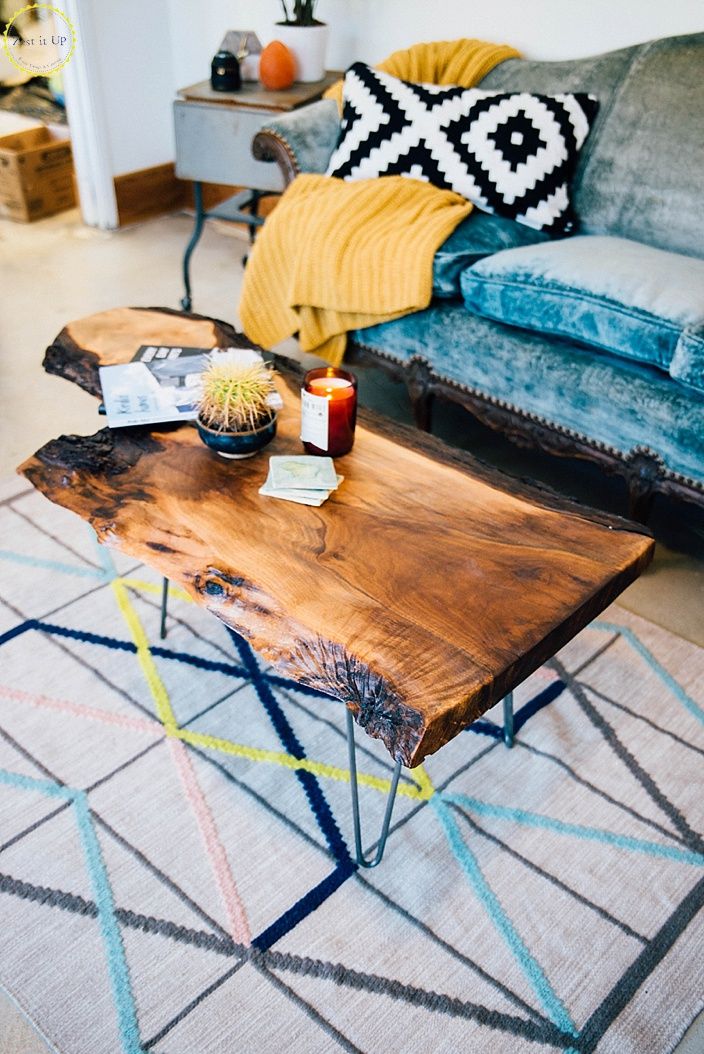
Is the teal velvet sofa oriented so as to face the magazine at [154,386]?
yes

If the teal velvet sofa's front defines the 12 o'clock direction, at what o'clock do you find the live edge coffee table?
The live edge coffee table is roughly at 11 o'clock from the teal velvet sofa.

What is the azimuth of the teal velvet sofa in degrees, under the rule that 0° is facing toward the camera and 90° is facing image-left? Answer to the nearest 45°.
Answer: approximately 45°

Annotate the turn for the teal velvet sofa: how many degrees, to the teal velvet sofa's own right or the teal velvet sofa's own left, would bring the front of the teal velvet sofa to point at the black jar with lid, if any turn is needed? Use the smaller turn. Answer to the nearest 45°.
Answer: approximately 90° to the teal velvet sofa's own right

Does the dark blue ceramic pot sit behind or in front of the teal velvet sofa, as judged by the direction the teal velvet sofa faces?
in front

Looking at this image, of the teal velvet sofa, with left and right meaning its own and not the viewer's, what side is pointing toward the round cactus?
front

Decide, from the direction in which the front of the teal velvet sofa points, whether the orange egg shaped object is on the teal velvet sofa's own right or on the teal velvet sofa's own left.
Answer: on the teal velvet sofa's own right

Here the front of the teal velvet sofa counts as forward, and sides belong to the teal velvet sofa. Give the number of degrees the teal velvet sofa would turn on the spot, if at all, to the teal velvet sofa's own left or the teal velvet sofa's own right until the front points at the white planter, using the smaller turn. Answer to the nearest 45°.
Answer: approximately 90° to the teal velvet sofa's own right

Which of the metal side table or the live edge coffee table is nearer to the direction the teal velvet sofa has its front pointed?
the live edge coffee table

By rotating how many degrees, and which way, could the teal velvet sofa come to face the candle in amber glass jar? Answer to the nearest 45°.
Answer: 0° — it already faces it

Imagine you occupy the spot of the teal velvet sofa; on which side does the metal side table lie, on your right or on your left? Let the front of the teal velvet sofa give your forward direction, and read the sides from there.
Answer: on your right

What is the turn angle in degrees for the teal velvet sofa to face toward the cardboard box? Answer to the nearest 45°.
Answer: approximately 90° to its right
